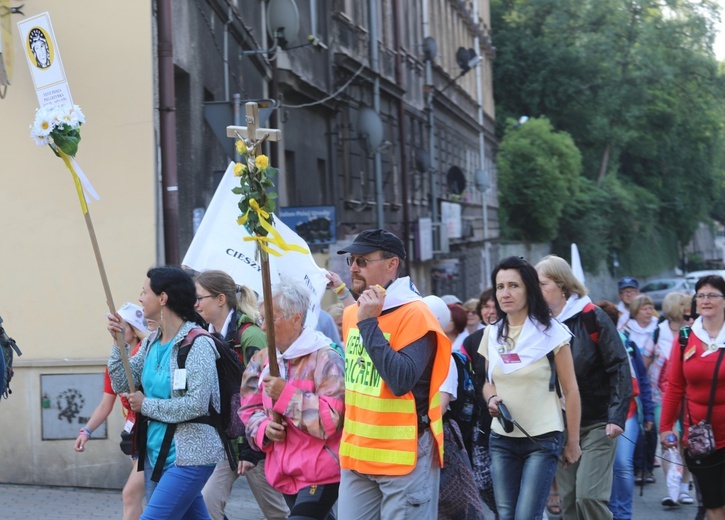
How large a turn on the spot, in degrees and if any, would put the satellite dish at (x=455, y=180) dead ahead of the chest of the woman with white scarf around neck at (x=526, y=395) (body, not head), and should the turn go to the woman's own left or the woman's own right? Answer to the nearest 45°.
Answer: approximately 135° to the woman's own right

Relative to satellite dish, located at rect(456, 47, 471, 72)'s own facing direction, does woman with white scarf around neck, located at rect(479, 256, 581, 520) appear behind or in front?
in front

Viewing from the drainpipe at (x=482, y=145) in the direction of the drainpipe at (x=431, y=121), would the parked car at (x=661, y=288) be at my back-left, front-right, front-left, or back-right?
back-left

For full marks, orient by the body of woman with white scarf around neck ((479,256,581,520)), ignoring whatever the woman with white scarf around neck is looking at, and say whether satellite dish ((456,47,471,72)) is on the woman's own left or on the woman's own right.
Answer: on the woman's own right

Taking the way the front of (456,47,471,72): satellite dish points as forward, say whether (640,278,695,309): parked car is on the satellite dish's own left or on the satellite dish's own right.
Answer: on the satellite dish's own left

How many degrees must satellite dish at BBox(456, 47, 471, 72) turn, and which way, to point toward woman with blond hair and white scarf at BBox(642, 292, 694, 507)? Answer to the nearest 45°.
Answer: approximately 45° to its right

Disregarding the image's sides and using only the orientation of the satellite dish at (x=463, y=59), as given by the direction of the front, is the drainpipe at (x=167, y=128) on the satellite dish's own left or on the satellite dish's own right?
on the satellite dish's own right

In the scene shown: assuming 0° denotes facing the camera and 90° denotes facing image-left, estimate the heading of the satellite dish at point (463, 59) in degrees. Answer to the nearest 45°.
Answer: approximately 315°

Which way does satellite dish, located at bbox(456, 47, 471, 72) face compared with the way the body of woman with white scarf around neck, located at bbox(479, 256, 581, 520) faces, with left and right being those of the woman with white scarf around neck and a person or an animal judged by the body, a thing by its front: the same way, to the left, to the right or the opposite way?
to the left
